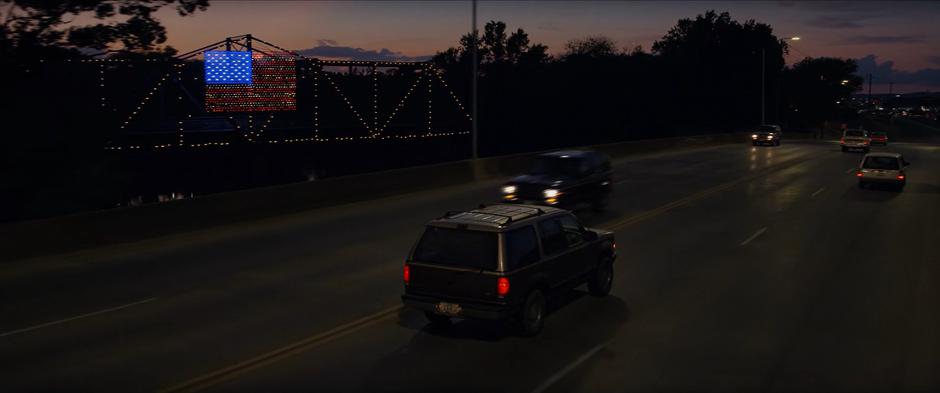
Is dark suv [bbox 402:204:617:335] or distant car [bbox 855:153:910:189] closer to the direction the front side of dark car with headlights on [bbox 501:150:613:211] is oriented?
the dark suv

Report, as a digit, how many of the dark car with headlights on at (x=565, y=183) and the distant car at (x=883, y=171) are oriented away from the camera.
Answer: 1

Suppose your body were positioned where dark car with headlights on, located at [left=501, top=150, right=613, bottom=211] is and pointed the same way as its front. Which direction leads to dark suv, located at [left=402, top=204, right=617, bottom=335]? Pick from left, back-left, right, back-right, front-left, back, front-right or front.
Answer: front-left

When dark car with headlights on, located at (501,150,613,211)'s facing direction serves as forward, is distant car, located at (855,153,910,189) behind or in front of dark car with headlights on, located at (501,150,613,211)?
behind

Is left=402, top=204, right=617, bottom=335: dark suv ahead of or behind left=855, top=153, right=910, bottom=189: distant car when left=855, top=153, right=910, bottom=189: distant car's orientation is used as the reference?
behind

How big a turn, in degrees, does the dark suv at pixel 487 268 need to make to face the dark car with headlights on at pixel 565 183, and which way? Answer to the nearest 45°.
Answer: approximately 45° to its left

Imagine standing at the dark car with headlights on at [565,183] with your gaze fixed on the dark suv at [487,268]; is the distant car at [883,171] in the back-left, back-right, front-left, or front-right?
back-left

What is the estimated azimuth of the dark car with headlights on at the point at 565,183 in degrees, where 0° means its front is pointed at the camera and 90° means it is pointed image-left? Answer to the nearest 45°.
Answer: approximately 45°

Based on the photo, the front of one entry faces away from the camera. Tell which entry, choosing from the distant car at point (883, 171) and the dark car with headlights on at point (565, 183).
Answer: the distant car at point (883, 171)

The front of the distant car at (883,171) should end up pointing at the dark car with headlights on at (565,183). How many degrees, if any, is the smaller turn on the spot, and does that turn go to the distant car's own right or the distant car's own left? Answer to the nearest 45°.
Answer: approximately 135° to the distant car's own left

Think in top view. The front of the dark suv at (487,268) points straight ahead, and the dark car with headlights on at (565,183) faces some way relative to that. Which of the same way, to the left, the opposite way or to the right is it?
the opposite way

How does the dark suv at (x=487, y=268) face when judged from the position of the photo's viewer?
facing away from the viewer and to the right of the viewer

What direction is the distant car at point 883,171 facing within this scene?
away from the camera
